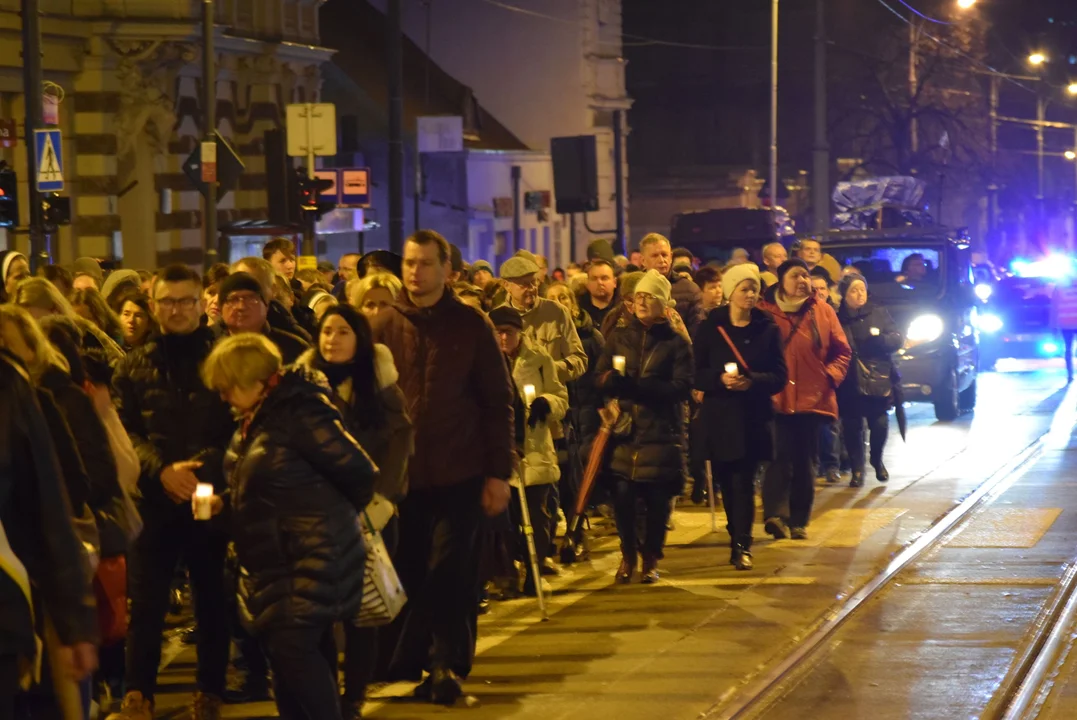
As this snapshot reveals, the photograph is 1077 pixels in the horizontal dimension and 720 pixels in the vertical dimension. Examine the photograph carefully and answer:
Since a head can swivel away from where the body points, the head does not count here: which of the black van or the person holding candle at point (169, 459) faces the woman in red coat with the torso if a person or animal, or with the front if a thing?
the black van

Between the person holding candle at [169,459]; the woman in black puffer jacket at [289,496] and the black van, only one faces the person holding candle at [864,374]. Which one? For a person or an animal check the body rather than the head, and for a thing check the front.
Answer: the black van

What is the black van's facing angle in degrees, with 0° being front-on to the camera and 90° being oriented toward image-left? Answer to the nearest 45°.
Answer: approximately 0°

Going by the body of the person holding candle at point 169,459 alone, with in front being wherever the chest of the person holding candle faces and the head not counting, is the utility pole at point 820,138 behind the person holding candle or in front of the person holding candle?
behind

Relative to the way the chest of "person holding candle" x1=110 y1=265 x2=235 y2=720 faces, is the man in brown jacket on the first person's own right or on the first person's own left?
on the first person's own left

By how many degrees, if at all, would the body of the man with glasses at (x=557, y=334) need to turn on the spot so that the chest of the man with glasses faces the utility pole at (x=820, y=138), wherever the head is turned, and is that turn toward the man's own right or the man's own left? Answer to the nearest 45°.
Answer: approximately 180°
